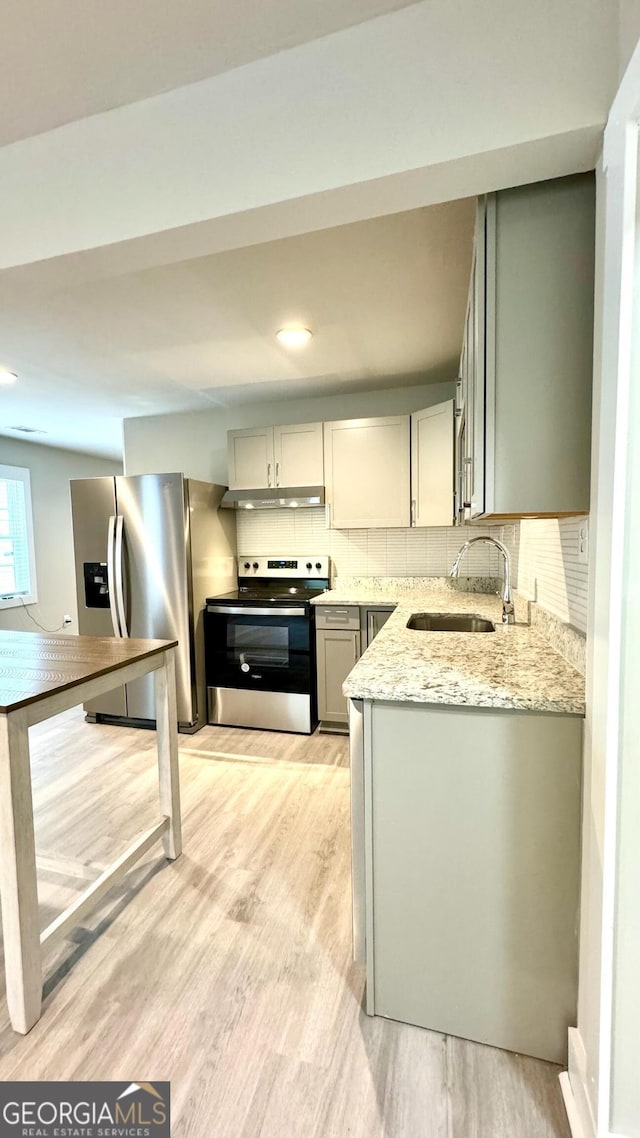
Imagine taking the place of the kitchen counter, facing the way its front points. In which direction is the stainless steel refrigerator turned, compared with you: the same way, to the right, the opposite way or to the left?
to the left

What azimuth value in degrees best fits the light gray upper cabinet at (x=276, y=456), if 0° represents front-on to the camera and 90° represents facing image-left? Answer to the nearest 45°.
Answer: approximately 0°

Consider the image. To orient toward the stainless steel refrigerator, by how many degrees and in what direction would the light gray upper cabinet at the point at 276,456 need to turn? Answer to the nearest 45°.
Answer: approximately 90° to its right

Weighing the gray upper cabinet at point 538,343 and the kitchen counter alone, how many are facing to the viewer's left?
2

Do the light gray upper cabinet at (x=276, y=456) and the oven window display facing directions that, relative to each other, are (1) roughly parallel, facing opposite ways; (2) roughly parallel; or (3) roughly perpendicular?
roughly parallel

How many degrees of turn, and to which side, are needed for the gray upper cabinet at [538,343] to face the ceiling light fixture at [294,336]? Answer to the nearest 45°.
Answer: approximately 45° to its right

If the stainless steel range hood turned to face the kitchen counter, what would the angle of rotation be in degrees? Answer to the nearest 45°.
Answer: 0° — it already faces it

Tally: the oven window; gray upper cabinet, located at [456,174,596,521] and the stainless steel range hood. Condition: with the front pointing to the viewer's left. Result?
1

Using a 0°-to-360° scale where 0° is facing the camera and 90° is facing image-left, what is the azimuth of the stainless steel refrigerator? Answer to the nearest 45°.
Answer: approximately 45°

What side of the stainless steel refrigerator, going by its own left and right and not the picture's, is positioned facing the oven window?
left

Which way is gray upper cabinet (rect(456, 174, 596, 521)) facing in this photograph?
to the viewer's left

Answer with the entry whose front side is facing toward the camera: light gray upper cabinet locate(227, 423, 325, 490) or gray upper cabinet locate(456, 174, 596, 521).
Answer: light gray upper cabinet locate(227, 423, 325, 490)

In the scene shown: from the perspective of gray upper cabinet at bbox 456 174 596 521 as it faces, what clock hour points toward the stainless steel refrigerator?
The stainless steel refrigerator is roughly at 1 o'clock from the gray upper cabinet.

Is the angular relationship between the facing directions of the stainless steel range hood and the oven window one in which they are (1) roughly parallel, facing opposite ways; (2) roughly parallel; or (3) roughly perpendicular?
roughly parallel

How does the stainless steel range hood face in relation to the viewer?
toward the camera

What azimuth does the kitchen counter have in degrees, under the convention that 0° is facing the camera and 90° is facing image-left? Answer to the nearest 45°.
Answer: approximately 90°

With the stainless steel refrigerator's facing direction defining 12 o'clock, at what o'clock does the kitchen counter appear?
The kitchen counter is roughly at 10 o'clock from the stainless steel refrigerator.

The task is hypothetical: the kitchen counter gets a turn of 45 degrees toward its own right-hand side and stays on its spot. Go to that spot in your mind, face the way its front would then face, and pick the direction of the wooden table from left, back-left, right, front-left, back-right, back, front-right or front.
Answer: front-left
